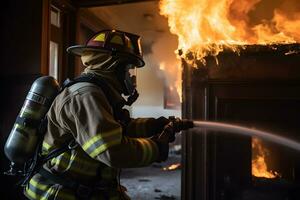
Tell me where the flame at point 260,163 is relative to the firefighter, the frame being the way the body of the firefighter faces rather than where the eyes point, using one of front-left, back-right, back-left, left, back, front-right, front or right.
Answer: front-left

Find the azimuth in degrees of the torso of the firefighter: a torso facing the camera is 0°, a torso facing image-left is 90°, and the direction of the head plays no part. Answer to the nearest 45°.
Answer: approximately 270°
